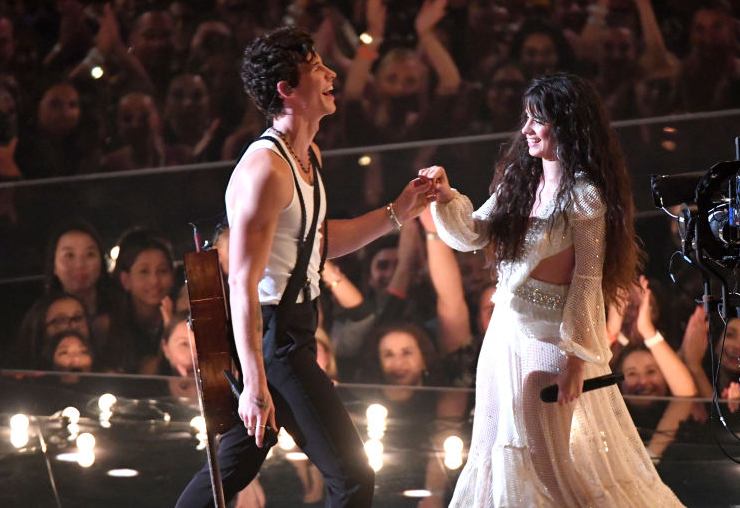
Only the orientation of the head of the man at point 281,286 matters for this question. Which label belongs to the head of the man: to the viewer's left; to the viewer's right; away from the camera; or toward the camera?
to the viewer's right

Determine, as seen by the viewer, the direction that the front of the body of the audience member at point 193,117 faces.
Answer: toward the camera

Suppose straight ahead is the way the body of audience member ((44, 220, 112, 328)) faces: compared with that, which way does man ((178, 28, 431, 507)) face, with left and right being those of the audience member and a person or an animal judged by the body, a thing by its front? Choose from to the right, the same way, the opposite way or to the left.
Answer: to the left

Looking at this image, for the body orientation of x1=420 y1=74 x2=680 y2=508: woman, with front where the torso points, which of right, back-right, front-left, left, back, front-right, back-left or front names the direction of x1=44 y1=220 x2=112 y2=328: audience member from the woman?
right

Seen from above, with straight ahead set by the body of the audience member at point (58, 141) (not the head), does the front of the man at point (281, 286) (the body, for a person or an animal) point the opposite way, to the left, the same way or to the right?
to the left

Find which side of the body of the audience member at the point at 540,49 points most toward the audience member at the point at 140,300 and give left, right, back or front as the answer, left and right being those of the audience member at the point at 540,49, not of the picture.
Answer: front

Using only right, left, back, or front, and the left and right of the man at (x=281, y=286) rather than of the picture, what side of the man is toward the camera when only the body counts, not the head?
right

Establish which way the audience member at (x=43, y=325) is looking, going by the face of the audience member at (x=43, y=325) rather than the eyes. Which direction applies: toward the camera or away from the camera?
toward the camera

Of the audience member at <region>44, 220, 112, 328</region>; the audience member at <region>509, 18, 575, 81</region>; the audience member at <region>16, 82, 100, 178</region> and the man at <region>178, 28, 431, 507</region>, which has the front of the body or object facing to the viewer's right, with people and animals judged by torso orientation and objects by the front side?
the man

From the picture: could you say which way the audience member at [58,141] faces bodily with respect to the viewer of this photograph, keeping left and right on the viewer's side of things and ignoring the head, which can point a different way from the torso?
facing the viewer

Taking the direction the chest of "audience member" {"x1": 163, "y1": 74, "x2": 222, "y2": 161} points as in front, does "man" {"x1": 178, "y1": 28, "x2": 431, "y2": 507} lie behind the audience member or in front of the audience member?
in front

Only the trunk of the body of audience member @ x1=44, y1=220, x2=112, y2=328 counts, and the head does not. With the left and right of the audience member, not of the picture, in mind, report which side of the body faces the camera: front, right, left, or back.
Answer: front

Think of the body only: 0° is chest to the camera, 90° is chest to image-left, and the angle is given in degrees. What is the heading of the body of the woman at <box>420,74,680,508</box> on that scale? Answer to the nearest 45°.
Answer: approximately 45°
